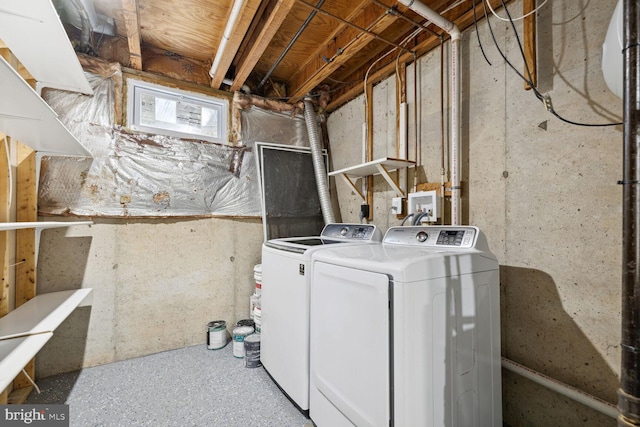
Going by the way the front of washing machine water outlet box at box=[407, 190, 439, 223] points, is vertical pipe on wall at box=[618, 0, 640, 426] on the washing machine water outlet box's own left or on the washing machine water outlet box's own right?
on the washing machine water outlet box's own left

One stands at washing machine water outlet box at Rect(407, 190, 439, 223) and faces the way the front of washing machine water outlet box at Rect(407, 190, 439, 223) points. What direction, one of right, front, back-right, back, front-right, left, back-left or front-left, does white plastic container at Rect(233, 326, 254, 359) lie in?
front-right

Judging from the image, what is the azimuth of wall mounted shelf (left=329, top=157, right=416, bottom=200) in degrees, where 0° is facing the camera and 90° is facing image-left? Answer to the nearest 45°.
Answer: approximately 45°

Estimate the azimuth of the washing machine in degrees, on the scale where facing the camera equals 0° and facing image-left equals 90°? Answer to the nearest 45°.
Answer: approximately 45°

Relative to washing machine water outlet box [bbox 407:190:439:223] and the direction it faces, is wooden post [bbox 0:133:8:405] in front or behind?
in front

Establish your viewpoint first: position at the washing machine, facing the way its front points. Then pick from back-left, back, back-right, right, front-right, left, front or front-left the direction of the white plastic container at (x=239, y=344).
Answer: right
